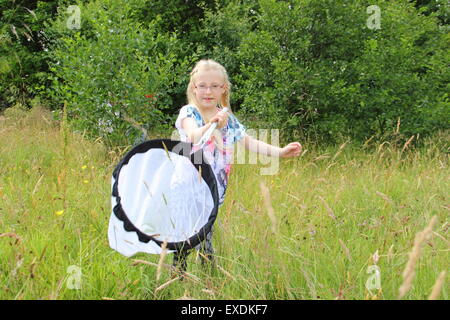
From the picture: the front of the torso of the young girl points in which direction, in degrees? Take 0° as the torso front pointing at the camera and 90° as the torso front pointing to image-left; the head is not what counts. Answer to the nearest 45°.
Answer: approximately 0°

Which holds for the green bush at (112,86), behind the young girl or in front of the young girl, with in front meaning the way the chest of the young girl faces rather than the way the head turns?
behind

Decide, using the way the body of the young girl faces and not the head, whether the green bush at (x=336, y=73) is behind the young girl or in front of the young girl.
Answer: behind

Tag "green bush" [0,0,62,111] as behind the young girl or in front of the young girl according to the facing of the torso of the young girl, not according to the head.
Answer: behind
